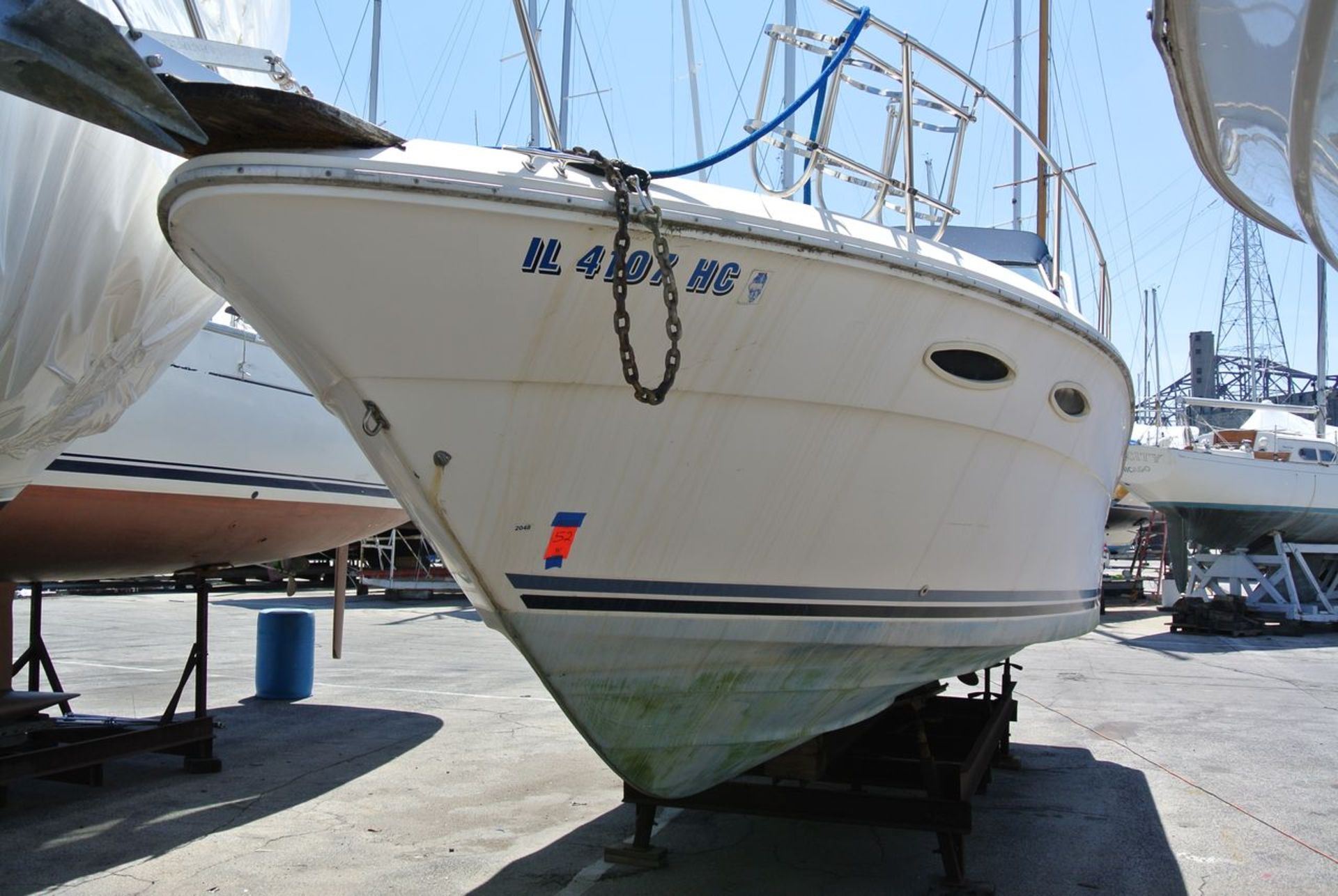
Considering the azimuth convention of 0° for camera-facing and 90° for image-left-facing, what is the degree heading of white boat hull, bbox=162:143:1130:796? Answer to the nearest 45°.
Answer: approximately 45°

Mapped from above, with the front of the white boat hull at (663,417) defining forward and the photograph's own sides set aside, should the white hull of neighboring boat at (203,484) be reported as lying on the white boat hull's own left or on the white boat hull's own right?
on the white boat hull's own right

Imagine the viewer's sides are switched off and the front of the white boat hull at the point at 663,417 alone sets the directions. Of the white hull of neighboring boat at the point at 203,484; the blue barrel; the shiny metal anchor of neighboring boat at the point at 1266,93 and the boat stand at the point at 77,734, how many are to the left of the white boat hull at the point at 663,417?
1

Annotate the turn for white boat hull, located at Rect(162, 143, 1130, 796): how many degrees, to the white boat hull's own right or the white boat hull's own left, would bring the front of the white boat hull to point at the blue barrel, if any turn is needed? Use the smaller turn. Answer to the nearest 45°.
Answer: approximately 90° to the white boat hull's own right

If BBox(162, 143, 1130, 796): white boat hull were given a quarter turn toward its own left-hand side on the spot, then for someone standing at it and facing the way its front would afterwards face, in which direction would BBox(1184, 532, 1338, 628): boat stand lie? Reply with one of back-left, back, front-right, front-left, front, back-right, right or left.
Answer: left
